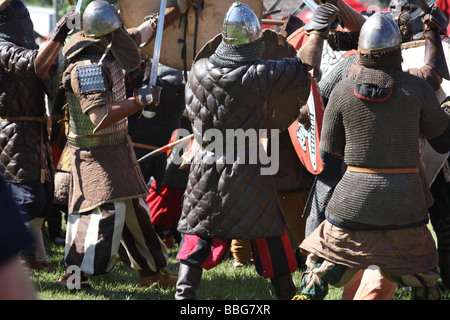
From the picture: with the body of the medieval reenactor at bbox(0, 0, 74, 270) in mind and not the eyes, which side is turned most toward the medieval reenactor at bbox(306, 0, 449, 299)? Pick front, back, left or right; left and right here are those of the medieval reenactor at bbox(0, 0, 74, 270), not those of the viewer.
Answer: right

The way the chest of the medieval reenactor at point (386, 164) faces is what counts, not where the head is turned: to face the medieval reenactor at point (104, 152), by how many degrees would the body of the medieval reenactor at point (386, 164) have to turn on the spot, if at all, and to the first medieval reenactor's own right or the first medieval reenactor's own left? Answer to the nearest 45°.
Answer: approximately 90° to the first medieval reenactor's own left

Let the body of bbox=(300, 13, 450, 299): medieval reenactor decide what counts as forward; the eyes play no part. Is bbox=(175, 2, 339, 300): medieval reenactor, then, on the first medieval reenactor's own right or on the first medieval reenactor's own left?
on the first medieval reenactor's own left

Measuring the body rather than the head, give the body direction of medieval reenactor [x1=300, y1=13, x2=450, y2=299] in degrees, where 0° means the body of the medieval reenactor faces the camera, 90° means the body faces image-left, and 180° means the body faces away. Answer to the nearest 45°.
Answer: approximately 180°

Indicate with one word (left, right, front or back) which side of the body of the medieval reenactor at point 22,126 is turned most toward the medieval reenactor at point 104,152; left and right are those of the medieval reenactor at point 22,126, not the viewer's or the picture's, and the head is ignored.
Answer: right

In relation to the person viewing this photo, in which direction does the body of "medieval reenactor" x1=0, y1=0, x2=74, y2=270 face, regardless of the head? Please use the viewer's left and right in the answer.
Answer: facing away from the viewer and to the right of the viewer
